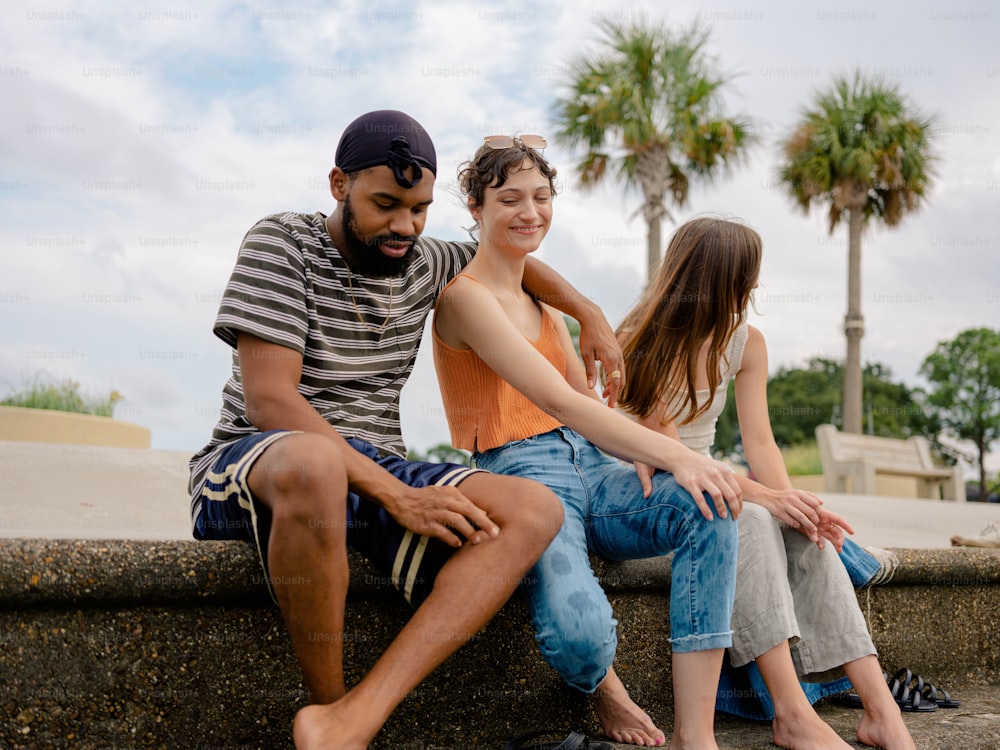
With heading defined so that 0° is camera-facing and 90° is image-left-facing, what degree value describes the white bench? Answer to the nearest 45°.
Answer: approximately 315°

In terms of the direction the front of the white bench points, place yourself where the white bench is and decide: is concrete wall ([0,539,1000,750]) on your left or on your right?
on your right

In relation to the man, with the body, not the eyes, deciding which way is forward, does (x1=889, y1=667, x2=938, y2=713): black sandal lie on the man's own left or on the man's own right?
on the man's own left

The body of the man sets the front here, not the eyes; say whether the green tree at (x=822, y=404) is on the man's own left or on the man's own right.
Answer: on the man's own left

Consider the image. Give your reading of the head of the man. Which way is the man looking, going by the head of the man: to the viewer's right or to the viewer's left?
to the viewer's right

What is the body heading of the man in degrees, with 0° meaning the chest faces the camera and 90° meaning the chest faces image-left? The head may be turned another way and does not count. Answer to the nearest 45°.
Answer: approximately 315°

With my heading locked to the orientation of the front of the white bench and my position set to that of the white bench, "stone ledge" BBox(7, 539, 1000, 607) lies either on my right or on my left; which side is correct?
on my right

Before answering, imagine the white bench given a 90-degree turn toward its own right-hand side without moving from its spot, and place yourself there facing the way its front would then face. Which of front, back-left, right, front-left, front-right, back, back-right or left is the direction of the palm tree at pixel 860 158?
back-right
